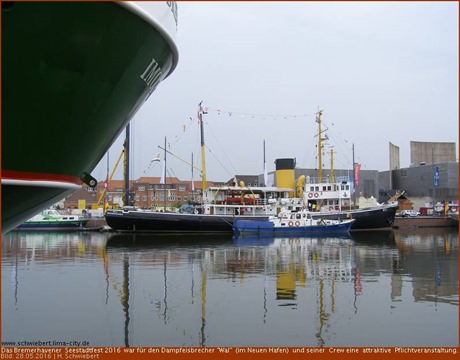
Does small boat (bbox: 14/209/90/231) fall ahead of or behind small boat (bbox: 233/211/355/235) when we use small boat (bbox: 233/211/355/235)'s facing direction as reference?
behind

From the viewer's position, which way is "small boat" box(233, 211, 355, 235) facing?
facing to the right of the viewer
